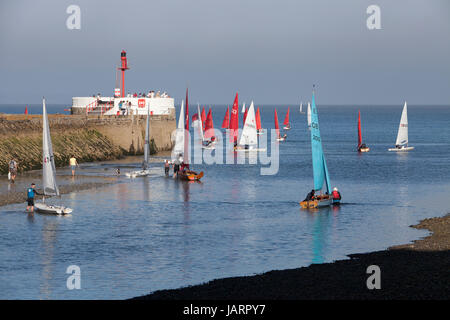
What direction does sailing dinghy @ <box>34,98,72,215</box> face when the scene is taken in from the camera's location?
facing away from the viewer and to the left of the viewer
